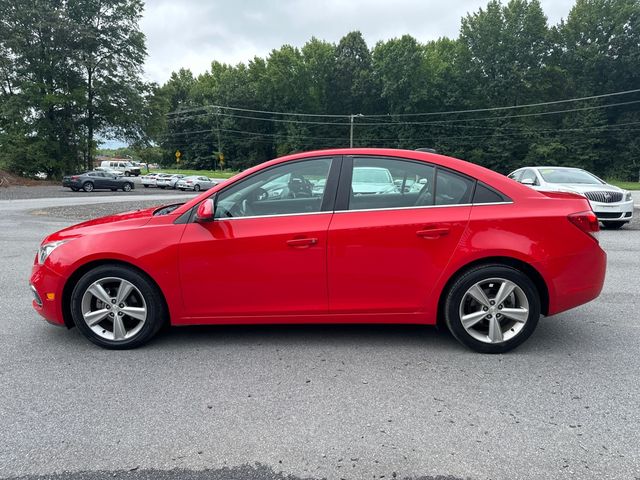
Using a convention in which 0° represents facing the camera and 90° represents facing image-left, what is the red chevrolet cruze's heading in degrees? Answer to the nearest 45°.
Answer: approximately 90°

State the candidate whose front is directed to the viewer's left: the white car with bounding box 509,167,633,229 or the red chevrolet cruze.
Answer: the red chevrolet cruze

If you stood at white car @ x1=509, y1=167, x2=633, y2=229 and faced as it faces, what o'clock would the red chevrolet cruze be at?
The red chevrolet cruze is roughly at 2 o'clock from the white car.

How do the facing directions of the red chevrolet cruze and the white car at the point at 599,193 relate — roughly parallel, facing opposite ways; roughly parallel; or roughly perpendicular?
roughly perpendicular

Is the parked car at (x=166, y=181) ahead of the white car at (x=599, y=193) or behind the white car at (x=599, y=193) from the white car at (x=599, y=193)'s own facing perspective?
behind

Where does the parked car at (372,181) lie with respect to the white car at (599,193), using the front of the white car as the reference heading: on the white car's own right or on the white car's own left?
on the white car's own right

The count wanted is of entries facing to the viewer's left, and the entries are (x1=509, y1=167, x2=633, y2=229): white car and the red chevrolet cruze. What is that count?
1

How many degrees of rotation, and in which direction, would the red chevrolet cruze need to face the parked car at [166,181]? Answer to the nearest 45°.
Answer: approximately 90° to its right

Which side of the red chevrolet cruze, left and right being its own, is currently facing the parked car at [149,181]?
right
